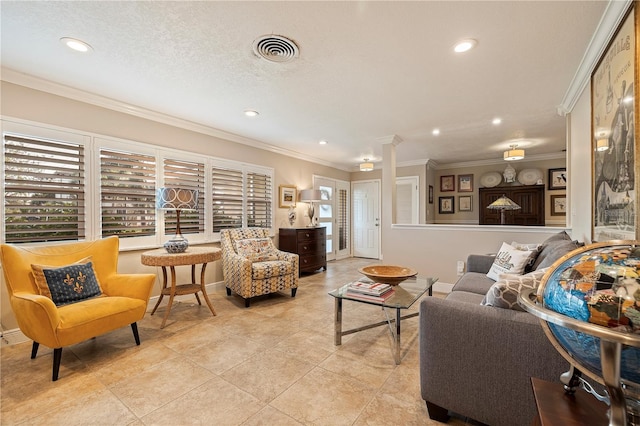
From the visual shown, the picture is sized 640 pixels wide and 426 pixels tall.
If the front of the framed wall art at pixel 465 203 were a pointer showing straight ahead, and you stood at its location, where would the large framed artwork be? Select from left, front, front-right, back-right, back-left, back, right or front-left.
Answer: front

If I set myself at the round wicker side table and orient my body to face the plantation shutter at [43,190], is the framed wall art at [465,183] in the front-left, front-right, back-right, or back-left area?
back-right

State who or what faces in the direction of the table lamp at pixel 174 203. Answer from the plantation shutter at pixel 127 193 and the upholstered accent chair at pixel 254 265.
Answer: the plantation shutter

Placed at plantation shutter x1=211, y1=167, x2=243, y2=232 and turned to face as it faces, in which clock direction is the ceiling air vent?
The ceiling air vent is roughly at 1 o'clock from the plantation shutter.

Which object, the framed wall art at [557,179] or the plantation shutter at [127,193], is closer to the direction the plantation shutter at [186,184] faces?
the framed wall art

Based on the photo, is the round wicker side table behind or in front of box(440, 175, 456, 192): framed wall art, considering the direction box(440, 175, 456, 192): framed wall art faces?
in front

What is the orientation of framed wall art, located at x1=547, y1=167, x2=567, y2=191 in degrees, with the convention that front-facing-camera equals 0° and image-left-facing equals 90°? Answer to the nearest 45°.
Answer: approximately 0°

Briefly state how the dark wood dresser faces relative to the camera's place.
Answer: facing the viewer and to the right of the viewer

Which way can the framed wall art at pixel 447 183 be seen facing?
toward the camera

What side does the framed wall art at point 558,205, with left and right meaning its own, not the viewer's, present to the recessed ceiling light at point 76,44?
front

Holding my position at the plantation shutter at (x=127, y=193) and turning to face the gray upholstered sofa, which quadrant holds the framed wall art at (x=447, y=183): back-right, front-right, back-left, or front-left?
front-left

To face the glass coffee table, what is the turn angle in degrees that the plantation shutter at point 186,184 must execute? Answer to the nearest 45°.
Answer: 0° — it already faces it

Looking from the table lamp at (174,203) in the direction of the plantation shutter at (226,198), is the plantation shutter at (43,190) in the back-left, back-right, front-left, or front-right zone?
back-left

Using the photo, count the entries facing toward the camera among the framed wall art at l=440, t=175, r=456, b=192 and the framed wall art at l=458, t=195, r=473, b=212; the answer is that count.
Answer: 2

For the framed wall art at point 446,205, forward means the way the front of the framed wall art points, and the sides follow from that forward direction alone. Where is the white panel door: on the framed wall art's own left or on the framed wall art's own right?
on the framed wall art's own right

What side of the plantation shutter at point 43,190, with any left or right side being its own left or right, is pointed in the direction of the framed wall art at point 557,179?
left

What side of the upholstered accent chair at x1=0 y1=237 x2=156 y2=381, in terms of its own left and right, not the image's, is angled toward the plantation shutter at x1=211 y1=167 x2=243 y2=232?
left

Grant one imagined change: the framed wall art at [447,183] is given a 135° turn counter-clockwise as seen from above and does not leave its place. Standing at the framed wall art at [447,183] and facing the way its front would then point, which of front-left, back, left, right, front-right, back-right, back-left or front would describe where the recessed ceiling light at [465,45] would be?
back-right

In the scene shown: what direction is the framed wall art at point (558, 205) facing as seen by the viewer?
toward the camera

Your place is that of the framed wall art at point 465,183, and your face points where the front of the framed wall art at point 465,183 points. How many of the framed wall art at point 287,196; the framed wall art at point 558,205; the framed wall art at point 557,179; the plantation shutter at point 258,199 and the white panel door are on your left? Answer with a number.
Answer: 2
